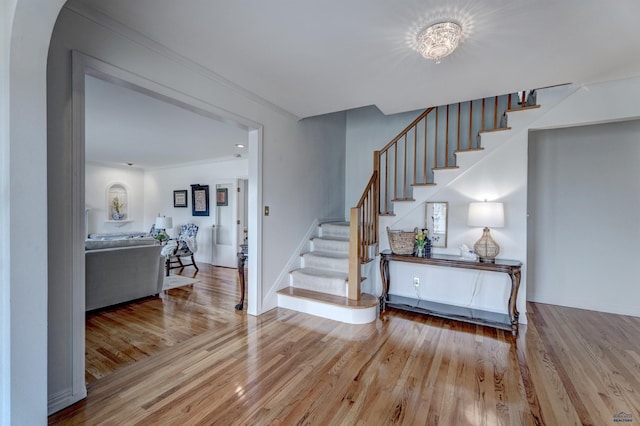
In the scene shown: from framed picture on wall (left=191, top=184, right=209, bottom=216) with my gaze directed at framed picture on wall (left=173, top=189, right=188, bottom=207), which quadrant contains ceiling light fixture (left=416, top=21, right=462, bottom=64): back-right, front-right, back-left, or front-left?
back-left

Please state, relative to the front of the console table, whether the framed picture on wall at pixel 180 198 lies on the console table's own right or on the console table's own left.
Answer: on the console table's own right

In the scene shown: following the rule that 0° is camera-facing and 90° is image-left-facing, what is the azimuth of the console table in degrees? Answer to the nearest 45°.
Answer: approximately 45°
